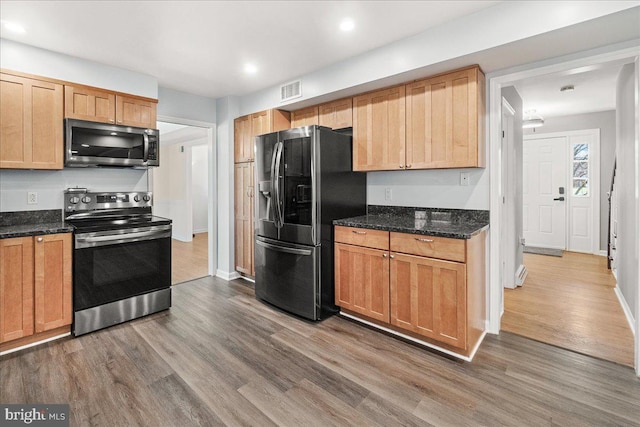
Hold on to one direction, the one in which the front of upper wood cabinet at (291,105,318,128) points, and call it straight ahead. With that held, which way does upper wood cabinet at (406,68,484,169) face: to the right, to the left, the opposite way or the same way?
the same way

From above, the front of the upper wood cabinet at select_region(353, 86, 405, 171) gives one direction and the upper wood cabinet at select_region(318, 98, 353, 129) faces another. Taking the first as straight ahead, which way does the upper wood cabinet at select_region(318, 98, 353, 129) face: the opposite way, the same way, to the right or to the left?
the same way

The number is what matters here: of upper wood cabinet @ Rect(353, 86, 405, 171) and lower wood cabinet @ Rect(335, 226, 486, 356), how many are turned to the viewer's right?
0

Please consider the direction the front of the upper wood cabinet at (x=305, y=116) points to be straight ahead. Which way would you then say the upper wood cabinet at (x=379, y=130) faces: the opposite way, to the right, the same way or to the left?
the same way

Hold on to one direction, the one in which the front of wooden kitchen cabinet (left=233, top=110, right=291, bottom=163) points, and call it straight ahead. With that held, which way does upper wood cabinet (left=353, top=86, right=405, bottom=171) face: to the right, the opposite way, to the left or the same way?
the same way

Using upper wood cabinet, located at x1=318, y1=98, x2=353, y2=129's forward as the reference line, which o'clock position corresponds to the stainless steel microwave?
The stainless steel microwave is roughly at 1 o'clock from the upper wood cabinet.

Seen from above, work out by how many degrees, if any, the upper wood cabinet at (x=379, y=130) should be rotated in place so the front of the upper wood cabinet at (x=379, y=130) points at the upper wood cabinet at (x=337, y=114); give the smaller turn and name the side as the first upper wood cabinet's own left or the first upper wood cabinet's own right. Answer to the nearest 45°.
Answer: approximately 90° to the first upper wood cabinet's own right

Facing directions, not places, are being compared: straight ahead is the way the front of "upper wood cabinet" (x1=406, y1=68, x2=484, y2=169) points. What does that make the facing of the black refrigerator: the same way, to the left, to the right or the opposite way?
the same way

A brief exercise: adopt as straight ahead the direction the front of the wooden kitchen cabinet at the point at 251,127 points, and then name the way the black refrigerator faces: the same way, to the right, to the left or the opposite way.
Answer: the same way

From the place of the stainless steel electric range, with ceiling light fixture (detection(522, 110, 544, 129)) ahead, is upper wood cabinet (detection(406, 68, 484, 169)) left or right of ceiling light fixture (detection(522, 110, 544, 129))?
right

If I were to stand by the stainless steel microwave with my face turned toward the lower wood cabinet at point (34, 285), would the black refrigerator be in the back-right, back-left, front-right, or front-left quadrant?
back-left

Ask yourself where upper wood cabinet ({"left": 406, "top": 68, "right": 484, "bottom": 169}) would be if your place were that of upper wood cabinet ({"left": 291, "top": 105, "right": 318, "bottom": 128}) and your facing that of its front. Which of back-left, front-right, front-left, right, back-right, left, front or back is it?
left

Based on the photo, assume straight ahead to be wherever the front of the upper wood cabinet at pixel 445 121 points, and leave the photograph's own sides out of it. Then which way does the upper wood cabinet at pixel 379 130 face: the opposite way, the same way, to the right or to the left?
the same way

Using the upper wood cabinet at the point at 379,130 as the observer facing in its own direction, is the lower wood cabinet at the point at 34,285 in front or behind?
in front

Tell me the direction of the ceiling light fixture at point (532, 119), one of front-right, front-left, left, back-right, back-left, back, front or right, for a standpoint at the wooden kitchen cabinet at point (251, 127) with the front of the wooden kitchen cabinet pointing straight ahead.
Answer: back-left

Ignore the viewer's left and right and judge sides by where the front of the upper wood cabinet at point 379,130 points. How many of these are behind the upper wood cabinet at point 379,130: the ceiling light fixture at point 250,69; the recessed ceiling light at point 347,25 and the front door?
1

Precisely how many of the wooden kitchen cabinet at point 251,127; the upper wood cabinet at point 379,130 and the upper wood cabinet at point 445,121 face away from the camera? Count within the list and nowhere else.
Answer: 0

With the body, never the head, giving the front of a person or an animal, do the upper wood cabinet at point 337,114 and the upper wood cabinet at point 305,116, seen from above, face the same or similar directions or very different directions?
same or similar directions

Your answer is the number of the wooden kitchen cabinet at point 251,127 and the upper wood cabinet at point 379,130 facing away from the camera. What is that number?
0
